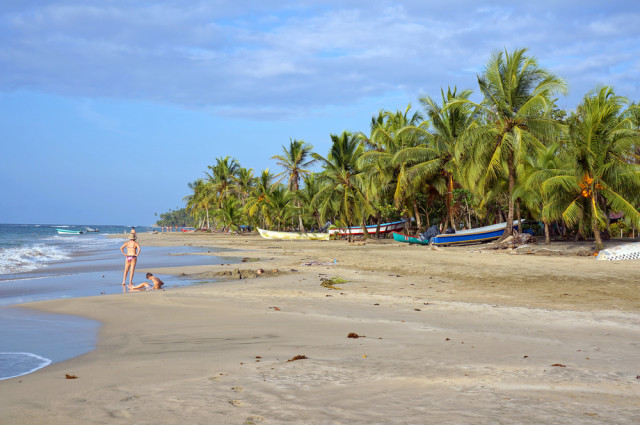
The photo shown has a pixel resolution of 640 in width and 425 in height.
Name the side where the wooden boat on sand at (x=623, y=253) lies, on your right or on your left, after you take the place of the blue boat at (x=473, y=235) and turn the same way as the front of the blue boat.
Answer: on your right

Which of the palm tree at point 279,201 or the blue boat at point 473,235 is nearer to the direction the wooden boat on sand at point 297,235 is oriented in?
the palm tree

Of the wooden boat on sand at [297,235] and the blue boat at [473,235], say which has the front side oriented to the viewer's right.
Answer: the blue boat

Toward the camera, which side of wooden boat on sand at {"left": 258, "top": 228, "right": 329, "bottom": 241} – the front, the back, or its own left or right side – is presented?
left

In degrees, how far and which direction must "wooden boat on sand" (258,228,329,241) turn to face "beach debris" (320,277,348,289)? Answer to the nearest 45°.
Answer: approximately 90° to its left

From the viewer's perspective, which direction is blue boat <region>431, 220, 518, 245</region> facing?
to the viewer's right
